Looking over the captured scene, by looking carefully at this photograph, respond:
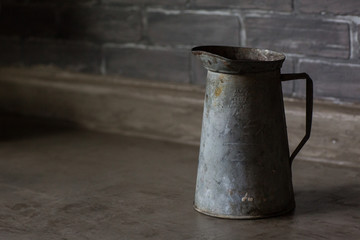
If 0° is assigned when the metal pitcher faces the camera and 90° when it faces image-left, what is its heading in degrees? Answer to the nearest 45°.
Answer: approximately 90°
